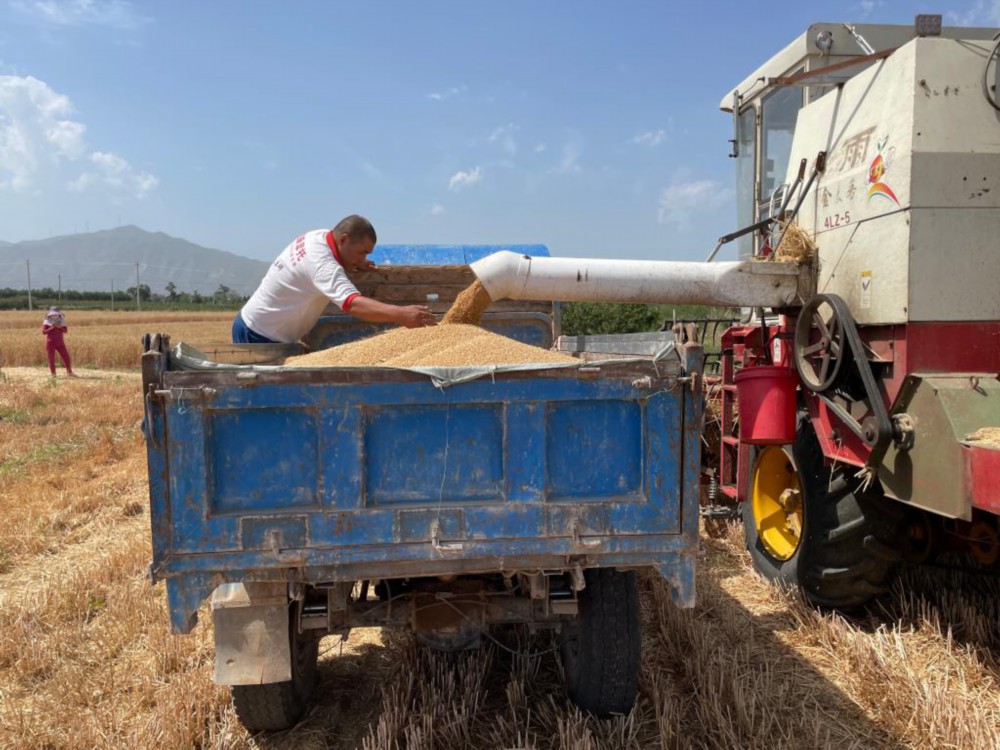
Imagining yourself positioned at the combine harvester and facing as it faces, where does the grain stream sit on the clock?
The grain stream is roughly at 10 o'clock from the combine harvester.

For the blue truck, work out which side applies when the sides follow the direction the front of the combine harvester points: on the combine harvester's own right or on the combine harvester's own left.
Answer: on the combine harvester's own left

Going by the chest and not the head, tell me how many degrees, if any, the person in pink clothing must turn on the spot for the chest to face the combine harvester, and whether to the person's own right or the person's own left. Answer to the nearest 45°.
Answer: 0° — they already face it

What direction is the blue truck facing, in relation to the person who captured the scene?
facing away from the viewer

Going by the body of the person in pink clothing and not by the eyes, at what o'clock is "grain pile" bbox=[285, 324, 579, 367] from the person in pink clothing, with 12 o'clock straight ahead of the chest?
The grain pile is roughly at 12 o'clock from the person in pink clothing.

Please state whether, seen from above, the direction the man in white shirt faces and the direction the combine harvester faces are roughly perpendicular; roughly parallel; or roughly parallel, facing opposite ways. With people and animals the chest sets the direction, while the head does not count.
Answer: roughly perpendicular

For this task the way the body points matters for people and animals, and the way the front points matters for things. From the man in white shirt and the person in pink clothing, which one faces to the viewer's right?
the man in white shirt

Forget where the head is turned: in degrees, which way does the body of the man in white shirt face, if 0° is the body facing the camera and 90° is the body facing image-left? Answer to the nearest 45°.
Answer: approximately 270°

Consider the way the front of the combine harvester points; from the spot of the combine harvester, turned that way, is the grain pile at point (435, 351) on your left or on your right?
on your left

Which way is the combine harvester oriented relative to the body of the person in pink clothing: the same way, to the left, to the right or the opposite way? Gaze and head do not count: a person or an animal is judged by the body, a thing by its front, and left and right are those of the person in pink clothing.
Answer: the opposite way

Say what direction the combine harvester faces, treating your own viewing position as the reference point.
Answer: facing away from the viewer and to the left of the viewer

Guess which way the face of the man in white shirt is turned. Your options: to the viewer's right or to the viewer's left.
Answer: to the viewer's right
